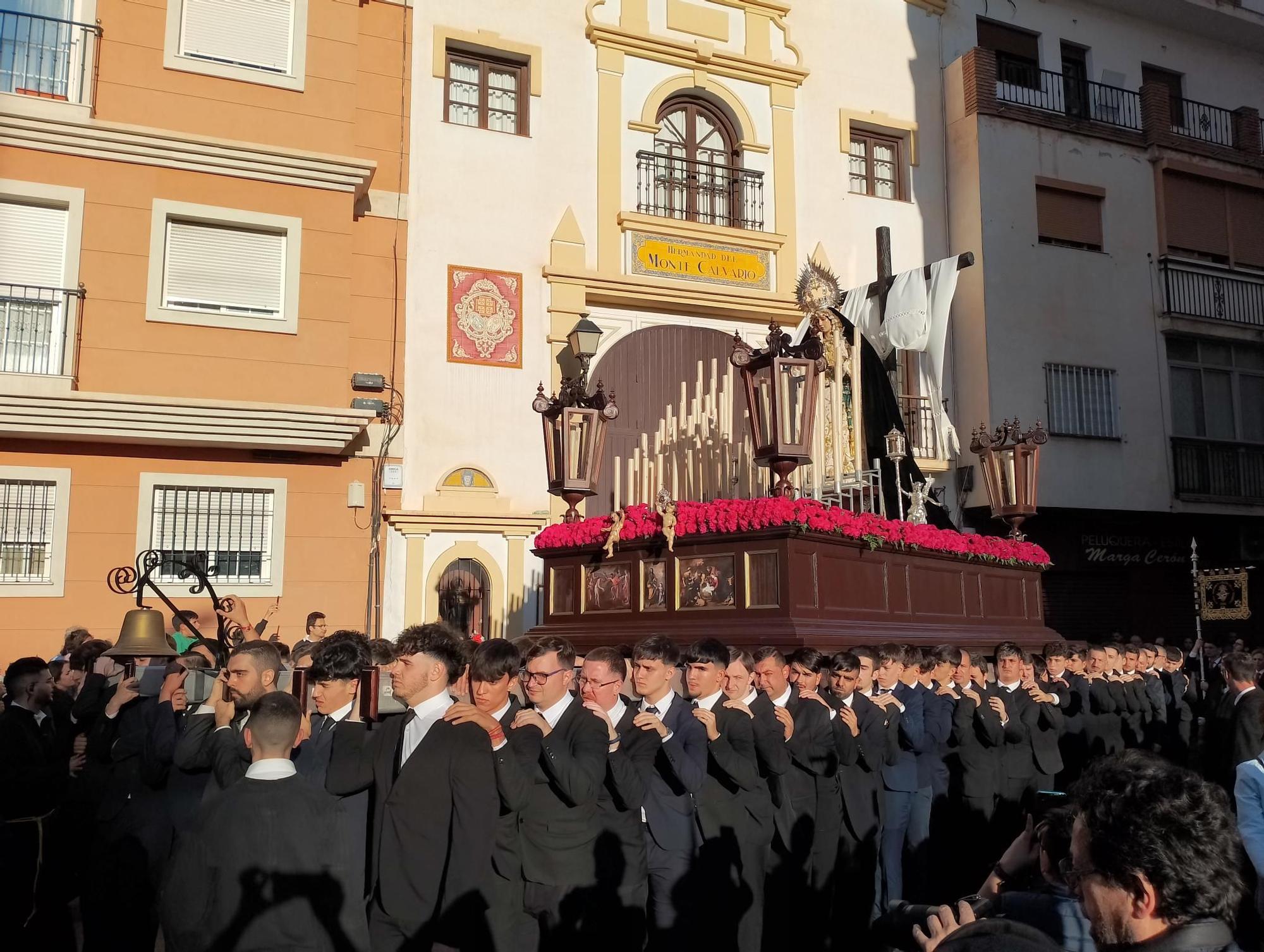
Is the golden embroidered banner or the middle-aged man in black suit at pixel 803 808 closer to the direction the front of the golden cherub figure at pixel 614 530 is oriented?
the middle-aged man in black suit

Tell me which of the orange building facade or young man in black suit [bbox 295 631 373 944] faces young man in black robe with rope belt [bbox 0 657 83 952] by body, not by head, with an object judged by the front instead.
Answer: the orange building facade

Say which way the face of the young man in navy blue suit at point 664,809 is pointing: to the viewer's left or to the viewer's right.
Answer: to the viewer's left

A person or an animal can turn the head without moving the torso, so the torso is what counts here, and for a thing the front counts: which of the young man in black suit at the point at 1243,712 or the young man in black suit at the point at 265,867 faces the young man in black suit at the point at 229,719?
the young man in black suit at the point at 265,867
